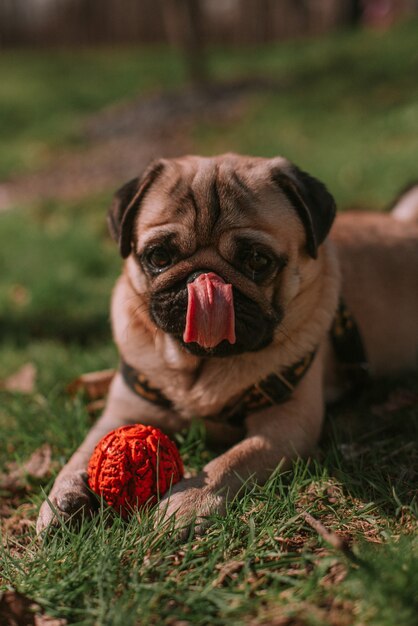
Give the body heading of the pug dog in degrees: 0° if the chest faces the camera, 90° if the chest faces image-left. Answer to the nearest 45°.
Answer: approximately 45°

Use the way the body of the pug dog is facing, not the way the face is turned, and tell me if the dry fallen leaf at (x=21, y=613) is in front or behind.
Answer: in front

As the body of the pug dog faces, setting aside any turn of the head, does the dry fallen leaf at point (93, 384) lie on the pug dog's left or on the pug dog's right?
on the pug dog's right

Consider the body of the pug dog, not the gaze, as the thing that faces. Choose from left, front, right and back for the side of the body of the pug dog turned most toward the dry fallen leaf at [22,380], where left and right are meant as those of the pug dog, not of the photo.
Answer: right

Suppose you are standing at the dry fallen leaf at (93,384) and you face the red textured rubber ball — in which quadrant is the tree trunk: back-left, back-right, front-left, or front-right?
back-left

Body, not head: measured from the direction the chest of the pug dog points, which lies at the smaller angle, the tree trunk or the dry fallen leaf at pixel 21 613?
the dry fallen leaf

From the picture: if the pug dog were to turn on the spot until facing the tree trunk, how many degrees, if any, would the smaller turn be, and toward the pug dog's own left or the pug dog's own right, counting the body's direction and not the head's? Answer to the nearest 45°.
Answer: approximately 135° to the pug dog's own right
